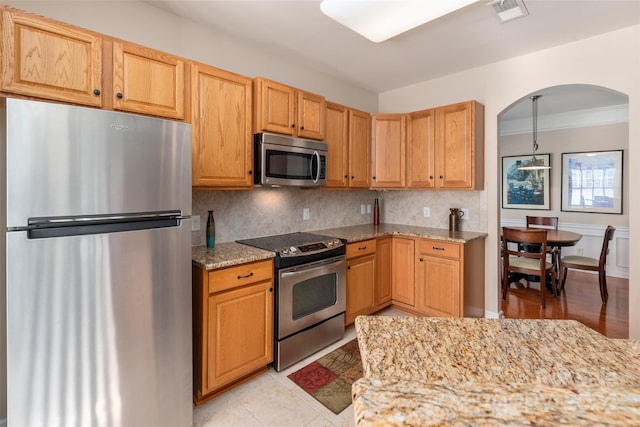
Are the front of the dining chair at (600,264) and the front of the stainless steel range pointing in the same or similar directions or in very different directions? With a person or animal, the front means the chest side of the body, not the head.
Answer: very different directions

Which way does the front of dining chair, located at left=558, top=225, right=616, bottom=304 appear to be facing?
to the viewer's left

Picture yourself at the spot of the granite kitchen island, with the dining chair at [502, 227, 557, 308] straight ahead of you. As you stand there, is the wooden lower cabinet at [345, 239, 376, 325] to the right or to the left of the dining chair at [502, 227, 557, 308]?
left

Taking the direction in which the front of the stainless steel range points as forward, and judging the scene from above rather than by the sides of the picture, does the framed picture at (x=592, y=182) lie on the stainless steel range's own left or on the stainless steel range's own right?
on the stainless steel range's own left

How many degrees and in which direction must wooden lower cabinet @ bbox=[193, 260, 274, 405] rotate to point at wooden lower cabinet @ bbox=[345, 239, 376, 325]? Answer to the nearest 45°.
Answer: approximately 90° to its left

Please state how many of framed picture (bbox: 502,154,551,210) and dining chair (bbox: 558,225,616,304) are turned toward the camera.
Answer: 1

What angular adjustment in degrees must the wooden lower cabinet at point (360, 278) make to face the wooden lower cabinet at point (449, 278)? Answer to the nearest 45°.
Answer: approximately 45° to its left

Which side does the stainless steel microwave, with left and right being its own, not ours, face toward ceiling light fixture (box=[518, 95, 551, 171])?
left
